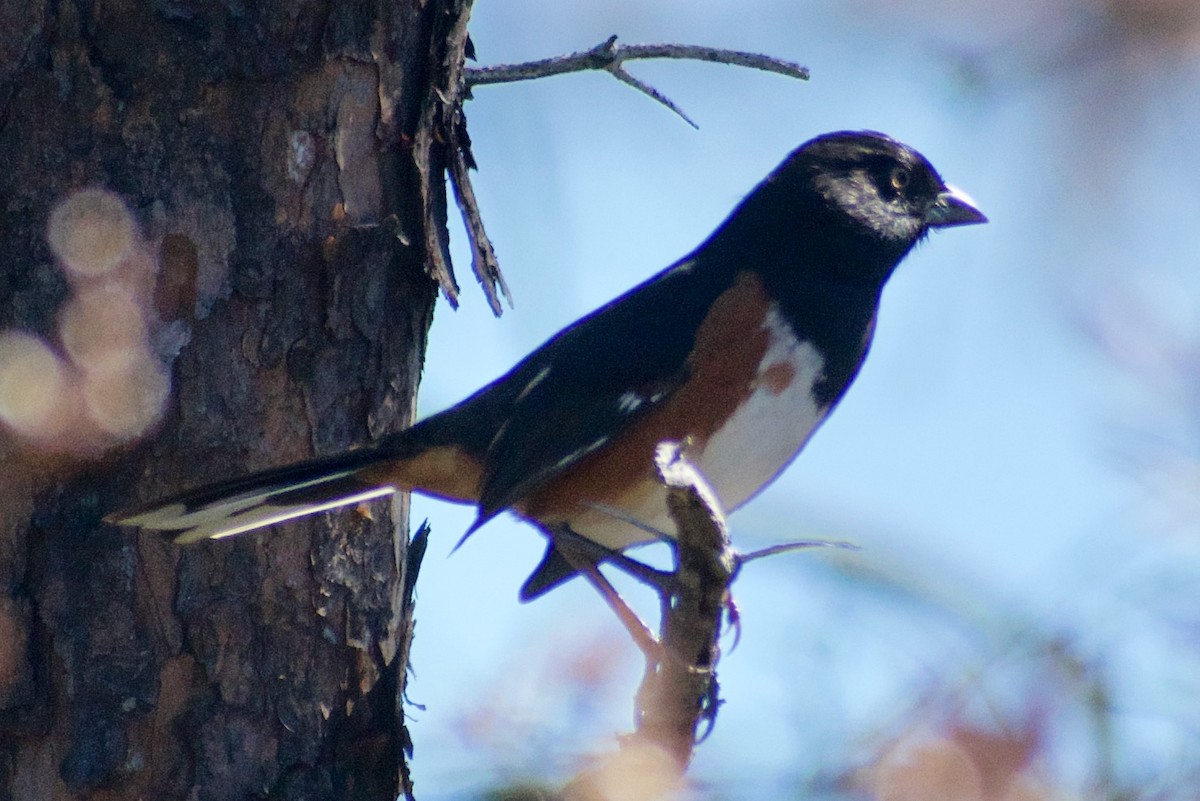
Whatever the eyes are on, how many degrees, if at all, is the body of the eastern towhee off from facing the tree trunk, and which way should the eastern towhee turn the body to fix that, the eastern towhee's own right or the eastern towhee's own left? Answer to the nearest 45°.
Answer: approximately 135° to the eastern towhee's own right

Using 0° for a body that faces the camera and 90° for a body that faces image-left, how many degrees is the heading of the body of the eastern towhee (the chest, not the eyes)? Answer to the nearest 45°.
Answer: approximately 270°
